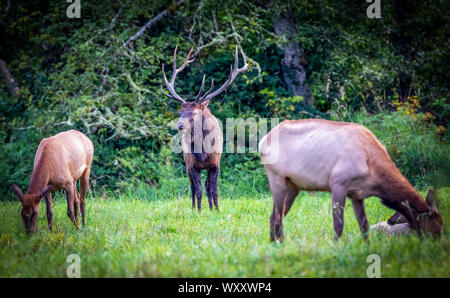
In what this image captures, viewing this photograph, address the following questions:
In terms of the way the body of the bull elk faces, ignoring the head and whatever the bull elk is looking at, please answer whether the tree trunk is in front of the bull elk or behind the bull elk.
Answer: behind

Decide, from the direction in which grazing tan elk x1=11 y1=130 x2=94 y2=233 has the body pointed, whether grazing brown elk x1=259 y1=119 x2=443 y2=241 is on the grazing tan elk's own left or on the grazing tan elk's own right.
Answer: on the grazing tan elk's own left

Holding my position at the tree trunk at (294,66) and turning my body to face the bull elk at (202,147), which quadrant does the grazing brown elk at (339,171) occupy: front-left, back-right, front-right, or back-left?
front-left

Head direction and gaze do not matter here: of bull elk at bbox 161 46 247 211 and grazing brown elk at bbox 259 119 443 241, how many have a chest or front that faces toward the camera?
1

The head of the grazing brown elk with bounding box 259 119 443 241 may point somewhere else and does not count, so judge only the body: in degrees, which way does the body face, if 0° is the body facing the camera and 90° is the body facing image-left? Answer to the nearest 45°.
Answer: approximately 270°

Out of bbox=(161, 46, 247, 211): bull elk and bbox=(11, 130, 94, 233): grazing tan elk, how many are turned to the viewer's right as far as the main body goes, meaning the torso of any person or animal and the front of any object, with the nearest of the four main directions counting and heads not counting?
0

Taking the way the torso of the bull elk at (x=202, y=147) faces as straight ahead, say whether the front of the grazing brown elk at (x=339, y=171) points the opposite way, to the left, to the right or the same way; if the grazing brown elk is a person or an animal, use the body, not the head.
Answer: to the left

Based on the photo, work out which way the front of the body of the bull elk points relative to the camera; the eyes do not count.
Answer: toward the camera

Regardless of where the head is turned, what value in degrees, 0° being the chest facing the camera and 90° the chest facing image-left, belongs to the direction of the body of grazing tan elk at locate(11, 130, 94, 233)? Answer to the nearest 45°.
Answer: approximately 45°

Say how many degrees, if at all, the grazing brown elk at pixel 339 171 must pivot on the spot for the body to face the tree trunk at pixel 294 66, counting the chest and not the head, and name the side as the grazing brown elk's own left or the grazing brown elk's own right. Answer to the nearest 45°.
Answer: approximately 90° to the grazing brown elk's own left

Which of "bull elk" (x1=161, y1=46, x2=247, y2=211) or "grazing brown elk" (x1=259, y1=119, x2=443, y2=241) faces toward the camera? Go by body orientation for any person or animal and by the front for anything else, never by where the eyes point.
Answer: the bull elk

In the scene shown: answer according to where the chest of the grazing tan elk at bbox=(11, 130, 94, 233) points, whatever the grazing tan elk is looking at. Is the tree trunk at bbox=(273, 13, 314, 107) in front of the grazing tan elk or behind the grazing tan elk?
behind
